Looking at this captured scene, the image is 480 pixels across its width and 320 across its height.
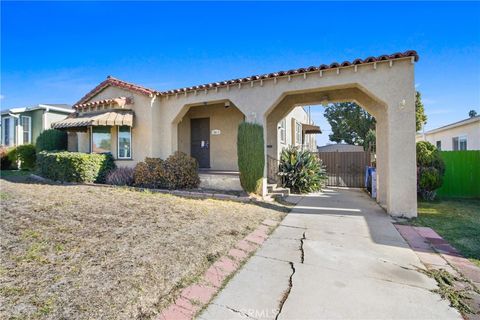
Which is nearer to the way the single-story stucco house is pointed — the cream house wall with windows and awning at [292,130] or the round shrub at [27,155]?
the round shrub

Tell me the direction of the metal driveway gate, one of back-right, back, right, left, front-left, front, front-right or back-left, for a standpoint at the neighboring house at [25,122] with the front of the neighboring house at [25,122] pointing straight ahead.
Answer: left

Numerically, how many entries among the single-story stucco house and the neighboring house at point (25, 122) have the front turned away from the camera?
0

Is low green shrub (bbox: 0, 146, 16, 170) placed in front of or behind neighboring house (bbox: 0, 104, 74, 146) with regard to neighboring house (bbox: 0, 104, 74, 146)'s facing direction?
in front

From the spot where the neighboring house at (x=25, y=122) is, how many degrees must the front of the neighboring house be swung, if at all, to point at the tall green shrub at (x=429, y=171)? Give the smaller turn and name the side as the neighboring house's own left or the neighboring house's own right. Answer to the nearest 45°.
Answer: approximately 90° to the neighboring house's own left

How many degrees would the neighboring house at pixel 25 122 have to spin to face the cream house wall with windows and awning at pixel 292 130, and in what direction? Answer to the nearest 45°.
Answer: approximately 90° to its left

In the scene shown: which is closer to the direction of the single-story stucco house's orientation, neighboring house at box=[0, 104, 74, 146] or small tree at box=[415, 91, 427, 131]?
the neighboring house

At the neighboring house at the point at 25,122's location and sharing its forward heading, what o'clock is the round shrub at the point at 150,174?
The round shrub is roughly at 10 o'clock from the neighboring house.

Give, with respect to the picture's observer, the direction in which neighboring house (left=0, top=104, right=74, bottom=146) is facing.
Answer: facing the viewer and to the left of the viewer

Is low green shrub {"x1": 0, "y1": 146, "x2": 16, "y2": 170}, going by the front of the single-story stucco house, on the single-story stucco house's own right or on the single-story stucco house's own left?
on the single-story stucco house's own right

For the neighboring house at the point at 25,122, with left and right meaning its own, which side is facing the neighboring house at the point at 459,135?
left

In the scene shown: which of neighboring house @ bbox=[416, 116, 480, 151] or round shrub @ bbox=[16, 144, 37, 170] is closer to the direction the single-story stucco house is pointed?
the round shrub
